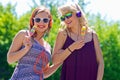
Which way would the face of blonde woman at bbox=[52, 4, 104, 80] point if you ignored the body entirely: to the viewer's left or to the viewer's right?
to the viewer's left

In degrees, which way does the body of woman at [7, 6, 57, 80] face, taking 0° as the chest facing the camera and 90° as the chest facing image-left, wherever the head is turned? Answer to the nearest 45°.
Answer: approximately 315°

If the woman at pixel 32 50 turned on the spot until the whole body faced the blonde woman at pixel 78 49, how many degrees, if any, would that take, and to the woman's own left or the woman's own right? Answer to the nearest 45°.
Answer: approximately 45° to the woman's own left
